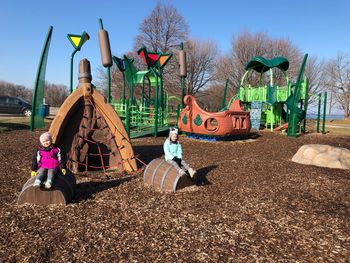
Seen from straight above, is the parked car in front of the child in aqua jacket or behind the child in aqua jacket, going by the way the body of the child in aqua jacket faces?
behind

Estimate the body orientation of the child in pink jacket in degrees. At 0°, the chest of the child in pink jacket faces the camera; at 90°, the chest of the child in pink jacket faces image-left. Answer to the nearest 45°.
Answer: approximately 0°

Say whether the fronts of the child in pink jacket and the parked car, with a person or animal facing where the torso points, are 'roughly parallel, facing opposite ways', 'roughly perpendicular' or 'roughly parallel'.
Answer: roughly perpendicular

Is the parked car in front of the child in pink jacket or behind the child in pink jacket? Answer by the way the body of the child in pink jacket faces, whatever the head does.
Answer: behind

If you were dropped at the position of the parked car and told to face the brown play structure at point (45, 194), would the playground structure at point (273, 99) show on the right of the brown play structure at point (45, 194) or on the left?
left

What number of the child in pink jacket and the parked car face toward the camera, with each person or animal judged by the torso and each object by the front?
1

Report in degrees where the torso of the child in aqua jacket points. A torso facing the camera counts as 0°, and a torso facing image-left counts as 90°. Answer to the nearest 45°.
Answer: approximately 315°
